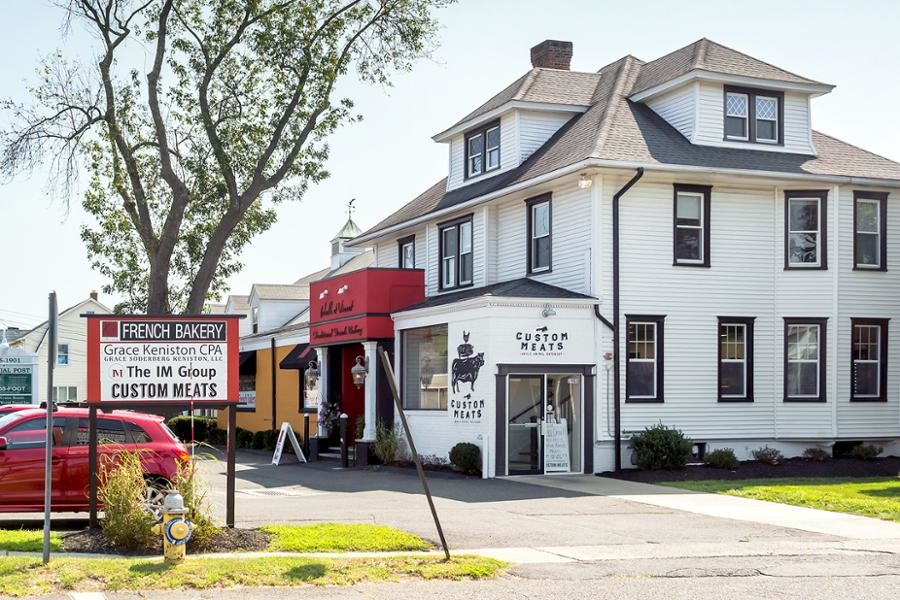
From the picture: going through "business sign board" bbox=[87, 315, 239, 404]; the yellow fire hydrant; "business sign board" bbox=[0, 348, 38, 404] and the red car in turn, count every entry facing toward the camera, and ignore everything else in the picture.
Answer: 3

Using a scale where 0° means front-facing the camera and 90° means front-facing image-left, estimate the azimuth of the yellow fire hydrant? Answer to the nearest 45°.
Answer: approximately 0°

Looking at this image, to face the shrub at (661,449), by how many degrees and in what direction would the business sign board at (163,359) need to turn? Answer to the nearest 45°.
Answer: approximately 135° to its left

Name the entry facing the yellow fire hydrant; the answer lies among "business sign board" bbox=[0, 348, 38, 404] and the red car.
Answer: the business sign board

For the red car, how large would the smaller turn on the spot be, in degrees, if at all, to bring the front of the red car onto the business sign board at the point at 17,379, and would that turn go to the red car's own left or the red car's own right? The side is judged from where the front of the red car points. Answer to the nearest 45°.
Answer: approximately 90° to the red car's own right

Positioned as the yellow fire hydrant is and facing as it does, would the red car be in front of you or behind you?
behind

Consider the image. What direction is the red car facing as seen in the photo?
to the viewer's left

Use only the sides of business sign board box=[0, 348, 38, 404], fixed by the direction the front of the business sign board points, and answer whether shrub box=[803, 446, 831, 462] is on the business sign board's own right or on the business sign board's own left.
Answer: on the business sign board's own left
